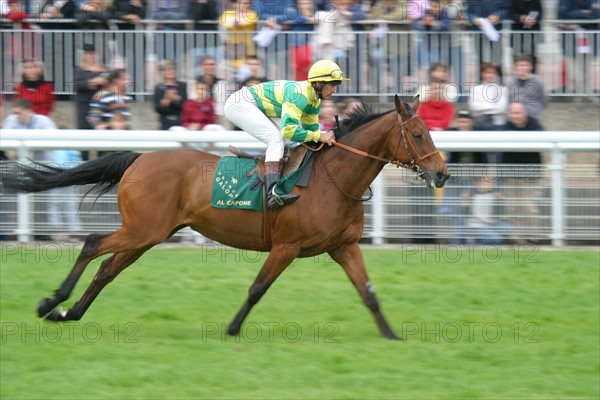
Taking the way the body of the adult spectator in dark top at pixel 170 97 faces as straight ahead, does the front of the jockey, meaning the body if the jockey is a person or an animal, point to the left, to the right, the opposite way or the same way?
to the left

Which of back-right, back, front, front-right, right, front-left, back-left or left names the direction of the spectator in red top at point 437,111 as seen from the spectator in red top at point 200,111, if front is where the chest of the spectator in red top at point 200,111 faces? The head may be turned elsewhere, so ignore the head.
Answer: left

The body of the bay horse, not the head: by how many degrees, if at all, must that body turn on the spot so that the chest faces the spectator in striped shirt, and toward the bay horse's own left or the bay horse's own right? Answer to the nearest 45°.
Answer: approximately 135° to the bay horse's own left

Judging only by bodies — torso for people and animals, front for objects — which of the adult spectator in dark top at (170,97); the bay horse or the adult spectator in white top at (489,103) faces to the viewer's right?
the bay horse

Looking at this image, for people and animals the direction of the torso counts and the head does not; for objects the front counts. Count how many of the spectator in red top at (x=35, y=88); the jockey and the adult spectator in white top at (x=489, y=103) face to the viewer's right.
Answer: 1

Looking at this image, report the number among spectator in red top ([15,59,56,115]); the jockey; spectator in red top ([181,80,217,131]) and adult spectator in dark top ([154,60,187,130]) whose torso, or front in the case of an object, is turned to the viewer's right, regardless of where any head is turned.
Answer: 1

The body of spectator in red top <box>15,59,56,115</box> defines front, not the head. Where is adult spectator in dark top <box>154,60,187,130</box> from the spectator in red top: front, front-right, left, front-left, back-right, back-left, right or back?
front-left

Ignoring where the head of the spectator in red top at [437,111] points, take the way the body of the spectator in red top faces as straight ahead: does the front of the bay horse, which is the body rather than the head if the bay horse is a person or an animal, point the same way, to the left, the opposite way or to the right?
to the left

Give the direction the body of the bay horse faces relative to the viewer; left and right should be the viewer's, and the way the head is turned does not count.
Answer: facing to the right of the viewer

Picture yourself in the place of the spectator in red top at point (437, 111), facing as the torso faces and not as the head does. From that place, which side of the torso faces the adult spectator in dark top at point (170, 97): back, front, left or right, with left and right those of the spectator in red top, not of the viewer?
right

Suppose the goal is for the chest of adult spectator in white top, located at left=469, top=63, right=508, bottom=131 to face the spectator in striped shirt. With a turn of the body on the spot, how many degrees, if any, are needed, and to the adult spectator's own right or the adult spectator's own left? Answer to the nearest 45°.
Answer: approximately 90° to the adult spectator's own right
